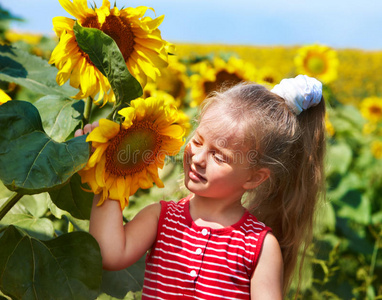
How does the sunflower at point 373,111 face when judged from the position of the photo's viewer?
facing the viewer

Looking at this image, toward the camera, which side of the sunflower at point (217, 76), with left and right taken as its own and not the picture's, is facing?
front

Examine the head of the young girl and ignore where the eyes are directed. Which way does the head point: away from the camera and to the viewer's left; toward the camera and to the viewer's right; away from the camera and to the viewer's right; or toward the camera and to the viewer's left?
toward the camera and to the viewer's left

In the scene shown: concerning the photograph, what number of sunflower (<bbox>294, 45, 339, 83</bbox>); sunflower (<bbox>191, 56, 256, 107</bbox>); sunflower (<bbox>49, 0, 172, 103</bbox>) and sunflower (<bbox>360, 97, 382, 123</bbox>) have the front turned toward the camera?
4

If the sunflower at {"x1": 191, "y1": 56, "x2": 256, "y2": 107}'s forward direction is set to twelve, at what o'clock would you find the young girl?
The young girl is roughly at 12 o'clock from the sunflower.

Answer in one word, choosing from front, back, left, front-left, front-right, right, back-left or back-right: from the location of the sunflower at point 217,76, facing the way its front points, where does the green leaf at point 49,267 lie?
front

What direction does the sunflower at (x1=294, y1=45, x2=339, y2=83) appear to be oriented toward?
toward the camera

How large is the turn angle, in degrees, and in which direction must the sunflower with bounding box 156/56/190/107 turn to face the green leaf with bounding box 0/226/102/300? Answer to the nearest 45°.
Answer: approximately 45° to its right

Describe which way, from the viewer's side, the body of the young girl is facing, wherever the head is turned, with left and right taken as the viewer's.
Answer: facing the viewer and to the left of the viewer

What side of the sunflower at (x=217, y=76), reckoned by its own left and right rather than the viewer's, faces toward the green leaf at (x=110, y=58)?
front

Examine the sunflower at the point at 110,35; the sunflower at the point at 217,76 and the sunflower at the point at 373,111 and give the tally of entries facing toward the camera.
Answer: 3

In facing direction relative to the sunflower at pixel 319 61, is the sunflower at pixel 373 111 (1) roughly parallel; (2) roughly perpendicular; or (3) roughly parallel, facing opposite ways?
roughly parallel

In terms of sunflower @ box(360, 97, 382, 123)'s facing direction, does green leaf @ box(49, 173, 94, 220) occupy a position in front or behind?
in front
